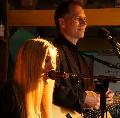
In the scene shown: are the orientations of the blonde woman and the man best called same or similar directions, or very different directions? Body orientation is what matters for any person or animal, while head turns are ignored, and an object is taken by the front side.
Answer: same or similar directions

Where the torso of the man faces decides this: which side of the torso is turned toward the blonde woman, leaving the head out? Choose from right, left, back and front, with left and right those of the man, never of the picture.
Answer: right

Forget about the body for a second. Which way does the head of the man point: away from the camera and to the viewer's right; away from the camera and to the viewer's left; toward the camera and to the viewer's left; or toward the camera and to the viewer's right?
toward the camera and to the viewer's right

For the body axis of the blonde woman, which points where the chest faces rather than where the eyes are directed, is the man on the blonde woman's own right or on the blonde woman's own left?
on the blonde woman's own left

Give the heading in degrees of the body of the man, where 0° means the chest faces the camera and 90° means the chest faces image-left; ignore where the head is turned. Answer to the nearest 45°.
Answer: approximately 270°

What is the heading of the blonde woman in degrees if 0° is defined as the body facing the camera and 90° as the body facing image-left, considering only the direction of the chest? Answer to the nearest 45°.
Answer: approximately 270°
